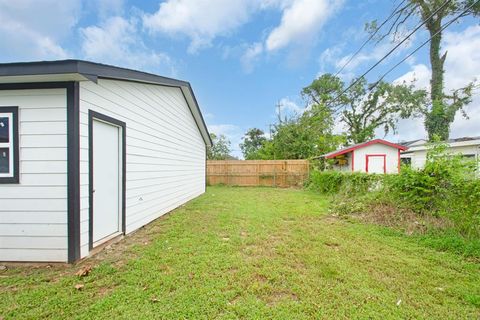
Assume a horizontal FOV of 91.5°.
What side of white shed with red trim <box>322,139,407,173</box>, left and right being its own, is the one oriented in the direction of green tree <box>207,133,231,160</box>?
right

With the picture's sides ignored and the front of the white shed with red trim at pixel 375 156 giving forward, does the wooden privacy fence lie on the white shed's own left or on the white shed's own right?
on the white shed's own right

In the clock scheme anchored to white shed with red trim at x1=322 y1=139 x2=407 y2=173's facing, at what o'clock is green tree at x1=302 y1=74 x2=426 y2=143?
The green tree is roughly at 6 o'clock from the white shed with red trim.

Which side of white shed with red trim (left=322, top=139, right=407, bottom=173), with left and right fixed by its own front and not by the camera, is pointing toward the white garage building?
front

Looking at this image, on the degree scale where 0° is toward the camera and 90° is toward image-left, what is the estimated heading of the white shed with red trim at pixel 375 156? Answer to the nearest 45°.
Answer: approximately 0°

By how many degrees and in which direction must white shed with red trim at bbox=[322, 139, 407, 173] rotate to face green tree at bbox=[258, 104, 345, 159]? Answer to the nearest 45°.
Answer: approximately 135° to its right

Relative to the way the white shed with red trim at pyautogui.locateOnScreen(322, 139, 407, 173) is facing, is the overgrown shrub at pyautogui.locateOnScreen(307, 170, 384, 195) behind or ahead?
ahead

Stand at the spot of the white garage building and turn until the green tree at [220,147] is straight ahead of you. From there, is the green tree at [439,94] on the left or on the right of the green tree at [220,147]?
right
